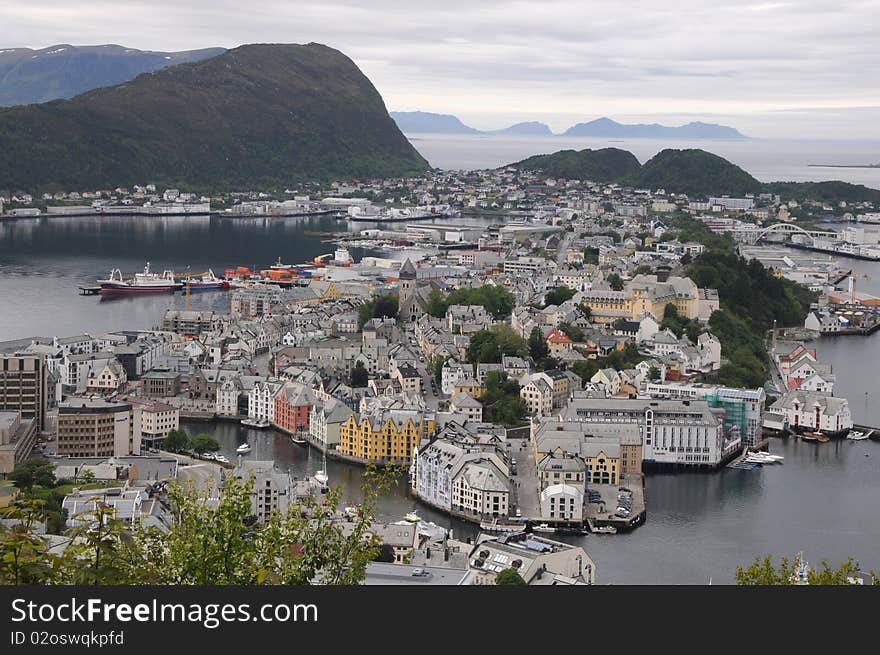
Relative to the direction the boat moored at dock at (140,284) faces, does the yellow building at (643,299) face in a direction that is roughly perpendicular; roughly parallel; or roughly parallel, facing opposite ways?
roughly perpendicular

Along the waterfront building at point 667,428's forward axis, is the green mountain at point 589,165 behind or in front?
behind

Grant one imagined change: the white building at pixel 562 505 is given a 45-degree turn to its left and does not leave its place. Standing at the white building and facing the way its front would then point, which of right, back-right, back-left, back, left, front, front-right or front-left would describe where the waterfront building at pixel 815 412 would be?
left

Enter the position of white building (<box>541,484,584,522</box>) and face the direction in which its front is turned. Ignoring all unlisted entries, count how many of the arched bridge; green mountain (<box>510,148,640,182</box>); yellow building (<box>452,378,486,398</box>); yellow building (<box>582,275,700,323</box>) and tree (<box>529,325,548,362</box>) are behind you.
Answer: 5

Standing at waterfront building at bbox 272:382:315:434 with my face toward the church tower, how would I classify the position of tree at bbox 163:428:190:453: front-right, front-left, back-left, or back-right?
back-left

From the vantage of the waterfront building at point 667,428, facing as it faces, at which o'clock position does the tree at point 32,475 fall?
The tree is roughly at 2 o'clock from the waterfront building.

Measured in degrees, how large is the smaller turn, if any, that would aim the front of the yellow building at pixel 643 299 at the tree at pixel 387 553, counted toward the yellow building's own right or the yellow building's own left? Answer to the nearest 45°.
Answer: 0° — it already faces it

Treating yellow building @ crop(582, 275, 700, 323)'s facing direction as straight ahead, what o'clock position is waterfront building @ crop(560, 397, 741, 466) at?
The waterfront building is roughly at 12 o'clock from the yellow building.

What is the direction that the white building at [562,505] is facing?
toward the camera

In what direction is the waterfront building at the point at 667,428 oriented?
toward the camera

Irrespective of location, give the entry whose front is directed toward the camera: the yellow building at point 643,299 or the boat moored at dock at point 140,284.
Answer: the yellow building
